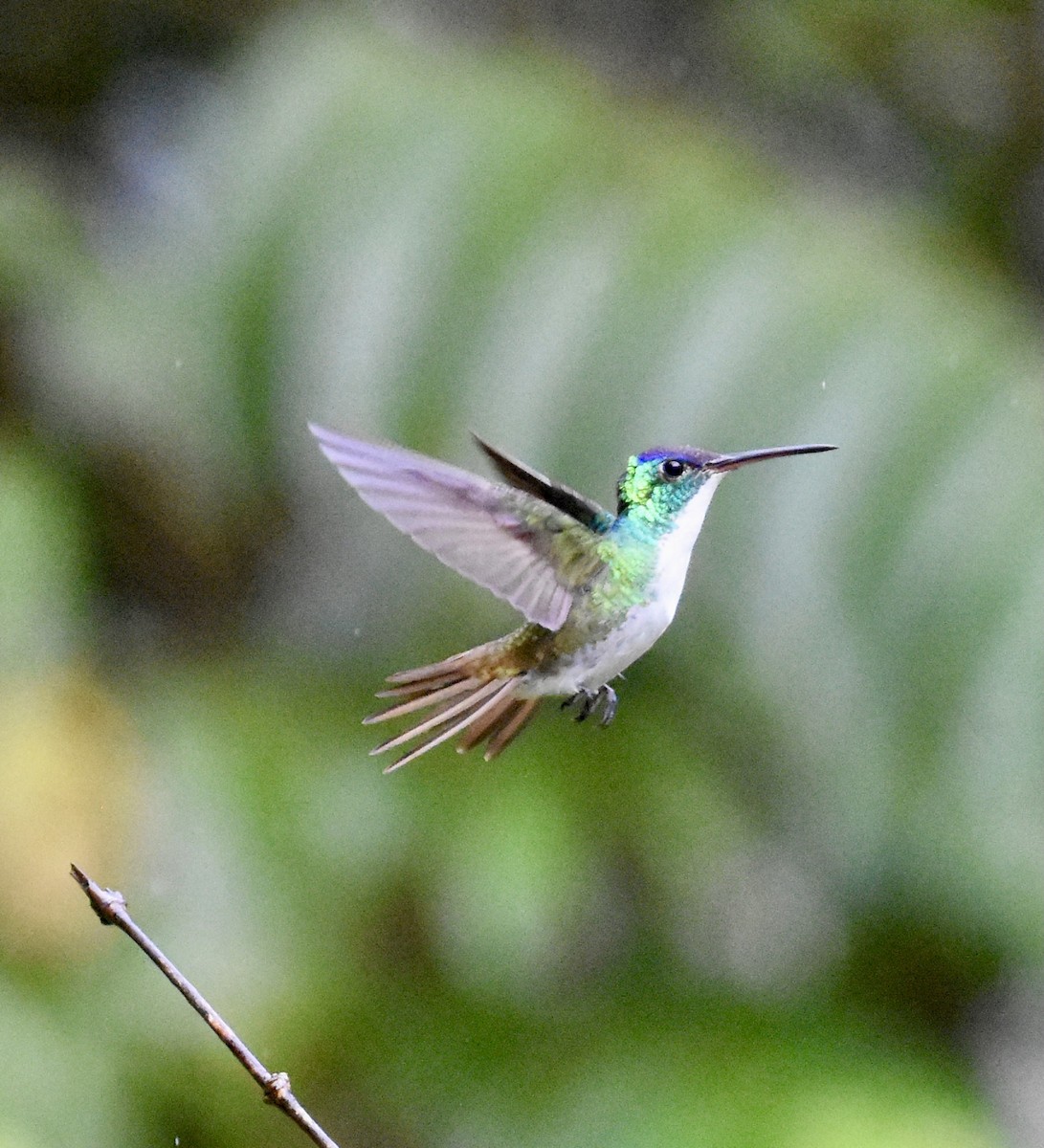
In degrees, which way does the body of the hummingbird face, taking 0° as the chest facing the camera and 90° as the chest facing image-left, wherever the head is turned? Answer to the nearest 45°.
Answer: approximately 270°
